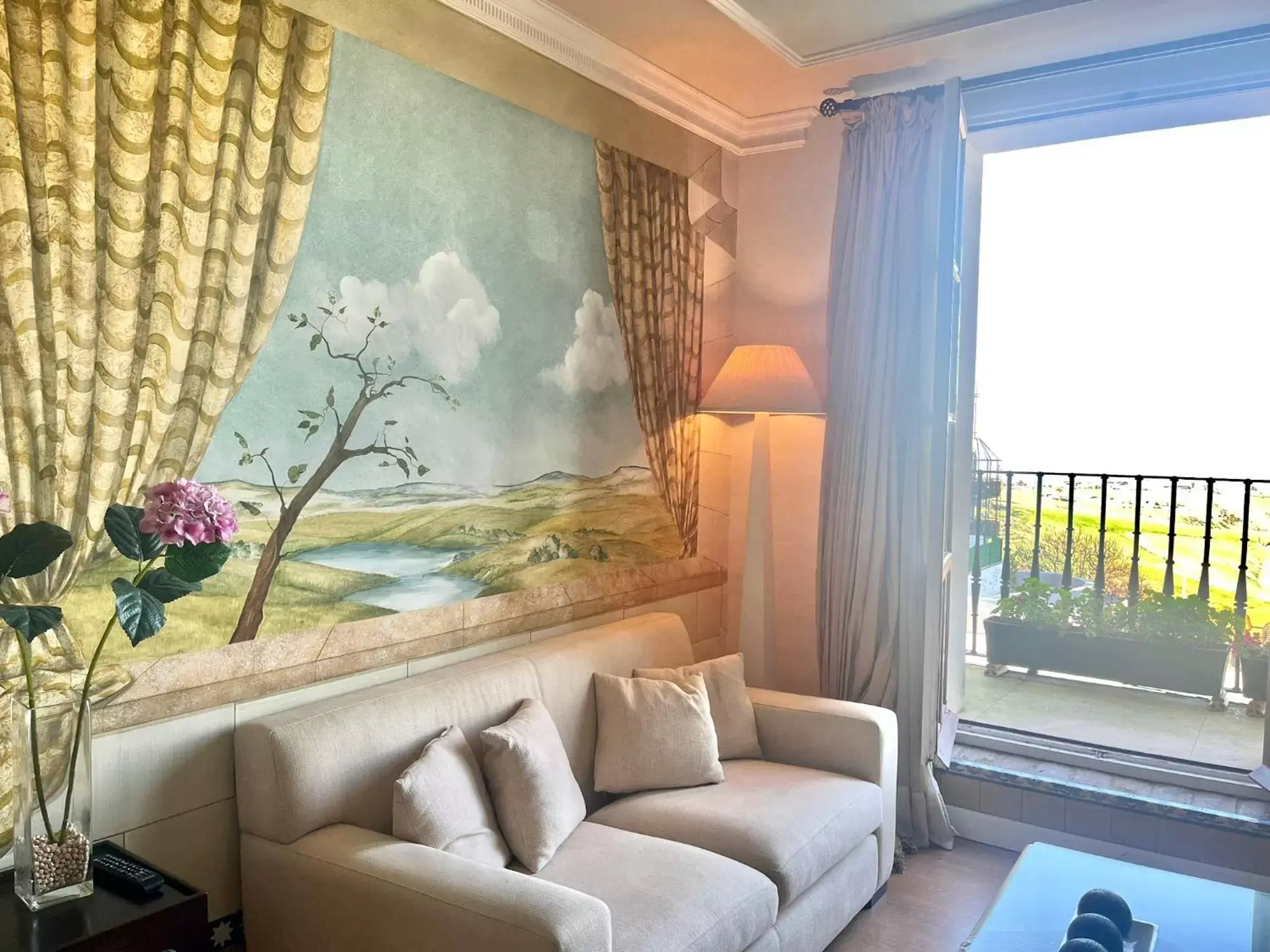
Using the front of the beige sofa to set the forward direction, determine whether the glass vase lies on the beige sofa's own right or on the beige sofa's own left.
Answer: on the beige sofa's own right

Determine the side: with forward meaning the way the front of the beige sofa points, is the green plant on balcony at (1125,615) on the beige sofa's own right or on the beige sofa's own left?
on the beige sofa's own left

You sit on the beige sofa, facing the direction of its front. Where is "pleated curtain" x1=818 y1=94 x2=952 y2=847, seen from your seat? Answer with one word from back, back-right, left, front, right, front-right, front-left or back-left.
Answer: left

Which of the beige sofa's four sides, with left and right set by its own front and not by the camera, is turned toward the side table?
right

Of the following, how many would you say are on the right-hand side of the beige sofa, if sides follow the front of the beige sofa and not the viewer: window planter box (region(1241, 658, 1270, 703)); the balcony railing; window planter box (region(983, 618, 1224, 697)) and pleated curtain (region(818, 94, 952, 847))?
0

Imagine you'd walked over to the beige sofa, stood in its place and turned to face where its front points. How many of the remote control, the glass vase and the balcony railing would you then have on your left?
1

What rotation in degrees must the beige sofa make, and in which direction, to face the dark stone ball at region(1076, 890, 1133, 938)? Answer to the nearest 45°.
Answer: approximately 45° to its left

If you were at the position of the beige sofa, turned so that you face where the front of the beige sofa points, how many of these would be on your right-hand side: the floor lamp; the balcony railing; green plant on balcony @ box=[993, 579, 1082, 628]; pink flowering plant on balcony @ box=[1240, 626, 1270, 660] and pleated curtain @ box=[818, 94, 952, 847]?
0

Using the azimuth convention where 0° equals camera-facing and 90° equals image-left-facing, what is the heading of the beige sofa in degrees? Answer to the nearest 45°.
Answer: approximately 315°

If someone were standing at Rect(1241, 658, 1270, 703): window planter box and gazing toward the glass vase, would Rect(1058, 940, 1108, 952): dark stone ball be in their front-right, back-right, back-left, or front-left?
front-left

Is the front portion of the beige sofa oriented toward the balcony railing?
no

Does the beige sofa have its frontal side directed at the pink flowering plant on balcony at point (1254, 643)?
no

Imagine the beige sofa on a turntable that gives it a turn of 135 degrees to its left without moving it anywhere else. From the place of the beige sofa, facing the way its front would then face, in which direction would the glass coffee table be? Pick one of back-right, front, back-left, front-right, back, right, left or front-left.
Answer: right

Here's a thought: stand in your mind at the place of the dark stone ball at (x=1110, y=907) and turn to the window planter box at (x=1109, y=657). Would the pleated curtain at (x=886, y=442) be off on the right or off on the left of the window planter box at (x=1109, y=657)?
left

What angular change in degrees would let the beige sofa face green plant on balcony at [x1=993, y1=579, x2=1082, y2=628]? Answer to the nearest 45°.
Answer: approximately 90° to its left
